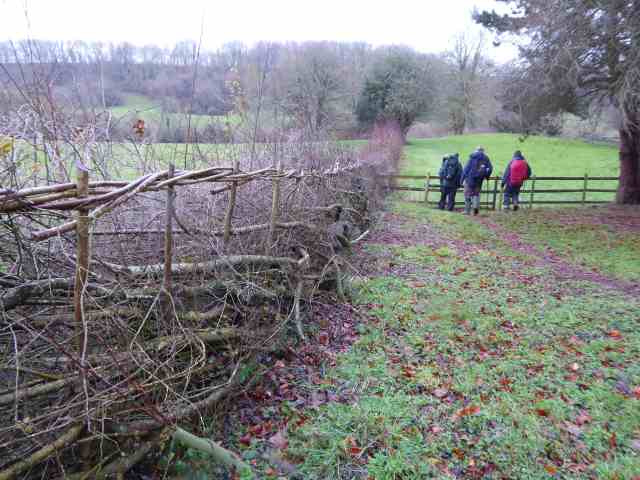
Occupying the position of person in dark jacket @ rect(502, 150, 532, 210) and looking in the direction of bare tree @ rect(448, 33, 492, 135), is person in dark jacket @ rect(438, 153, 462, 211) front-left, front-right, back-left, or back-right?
back-left

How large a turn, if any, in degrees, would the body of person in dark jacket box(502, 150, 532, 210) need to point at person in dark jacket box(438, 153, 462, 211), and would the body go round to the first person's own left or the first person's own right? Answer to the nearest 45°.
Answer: approximately 90° to the first person's own left

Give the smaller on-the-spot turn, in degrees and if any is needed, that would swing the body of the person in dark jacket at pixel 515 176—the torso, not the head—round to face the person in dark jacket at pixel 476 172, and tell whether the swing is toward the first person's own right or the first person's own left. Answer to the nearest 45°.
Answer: approximately 90° to the first person's own left

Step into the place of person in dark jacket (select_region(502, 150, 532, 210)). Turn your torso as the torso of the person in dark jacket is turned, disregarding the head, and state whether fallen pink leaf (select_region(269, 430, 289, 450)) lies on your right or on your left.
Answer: on your left

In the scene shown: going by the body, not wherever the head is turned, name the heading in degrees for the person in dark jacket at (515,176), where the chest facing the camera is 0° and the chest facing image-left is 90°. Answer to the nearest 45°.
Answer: approximately 135°
